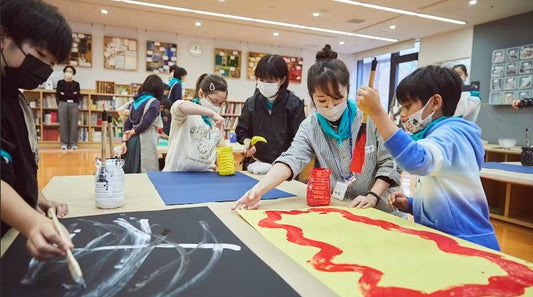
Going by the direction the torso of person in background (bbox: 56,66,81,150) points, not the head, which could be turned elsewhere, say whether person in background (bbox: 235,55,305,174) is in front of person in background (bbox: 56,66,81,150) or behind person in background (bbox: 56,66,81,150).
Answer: in front

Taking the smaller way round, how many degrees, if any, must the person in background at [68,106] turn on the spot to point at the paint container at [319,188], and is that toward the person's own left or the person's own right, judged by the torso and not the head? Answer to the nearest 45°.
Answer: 0° — they already face it

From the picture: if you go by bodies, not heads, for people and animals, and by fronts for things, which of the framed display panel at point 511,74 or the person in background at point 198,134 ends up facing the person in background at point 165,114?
the framed display panel

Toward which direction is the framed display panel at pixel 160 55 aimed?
toward the camera

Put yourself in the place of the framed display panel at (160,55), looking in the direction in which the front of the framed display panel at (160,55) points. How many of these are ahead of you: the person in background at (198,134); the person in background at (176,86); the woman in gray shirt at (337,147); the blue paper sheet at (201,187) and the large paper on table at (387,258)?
5

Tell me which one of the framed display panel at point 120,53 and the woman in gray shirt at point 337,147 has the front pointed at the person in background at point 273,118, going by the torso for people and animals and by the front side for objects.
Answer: the framed display panel

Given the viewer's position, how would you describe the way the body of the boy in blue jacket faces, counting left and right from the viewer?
facing to the left of the viewer

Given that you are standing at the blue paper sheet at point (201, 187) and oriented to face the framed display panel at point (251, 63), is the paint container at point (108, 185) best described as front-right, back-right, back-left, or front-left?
back-left

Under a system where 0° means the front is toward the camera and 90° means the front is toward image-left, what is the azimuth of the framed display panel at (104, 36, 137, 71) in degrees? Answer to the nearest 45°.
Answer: approximately 0°

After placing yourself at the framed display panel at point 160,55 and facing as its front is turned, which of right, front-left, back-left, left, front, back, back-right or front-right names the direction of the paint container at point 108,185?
front

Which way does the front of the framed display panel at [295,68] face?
toward the camera

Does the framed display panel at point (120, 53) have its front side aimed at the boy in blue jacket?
yes

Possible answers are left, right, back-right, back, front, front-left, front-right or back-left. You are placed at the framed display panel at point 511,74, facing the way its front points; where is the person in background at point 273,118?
front-left

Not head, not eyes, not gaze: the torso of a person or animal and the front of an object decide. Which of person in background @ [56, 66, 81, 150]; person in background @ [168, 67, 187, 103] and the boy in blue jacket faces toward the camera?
person in background @ [56, 66, 81, 150]

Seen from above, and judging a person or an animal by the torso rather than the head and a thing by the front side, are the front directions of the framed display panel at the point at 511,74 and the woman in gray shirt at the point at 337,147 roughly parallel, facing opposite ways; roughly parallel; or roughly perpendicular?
roughly perpendicular

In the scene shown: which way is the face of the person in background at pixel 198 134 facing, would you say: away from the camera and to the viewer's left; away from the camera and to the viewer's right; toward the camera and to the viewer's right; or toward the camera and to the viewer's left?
toward the camera and to the viewer's right

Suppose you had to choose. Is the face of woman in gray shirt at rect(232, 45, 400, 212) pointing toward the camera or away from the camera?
toward the camera

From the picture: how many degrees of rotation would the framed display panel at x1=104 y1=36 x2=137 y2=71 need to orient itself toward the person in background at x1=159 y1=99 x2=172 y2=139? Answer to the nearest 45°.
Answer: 0° — it already faces them
